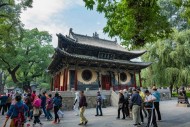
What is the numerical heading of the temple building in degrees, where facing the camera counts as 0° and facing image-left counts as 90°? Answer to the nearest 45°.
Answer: approximately 315°

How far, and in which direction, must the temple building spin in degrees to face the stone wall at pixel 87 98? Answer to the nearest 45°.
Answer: approximately 45° to its right

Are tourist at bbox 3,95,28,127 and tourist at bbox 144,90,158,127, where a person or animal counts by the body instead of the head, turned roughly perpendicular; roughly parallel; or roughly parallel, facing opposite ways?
roughly perpendicular

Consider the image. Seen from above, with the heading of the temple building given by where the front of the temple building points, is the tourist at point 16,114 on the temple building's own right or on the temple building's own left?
on the temple building's own right
